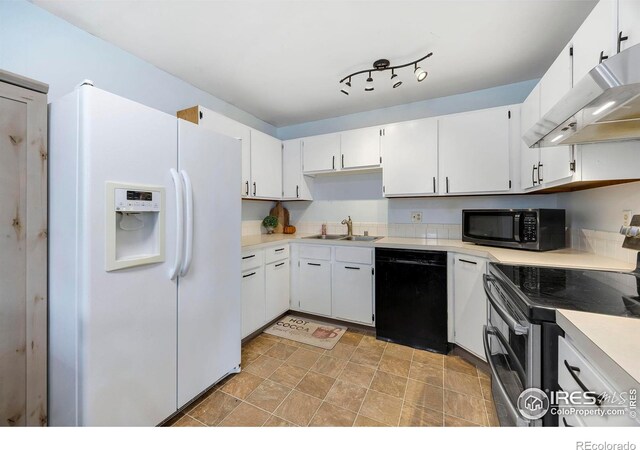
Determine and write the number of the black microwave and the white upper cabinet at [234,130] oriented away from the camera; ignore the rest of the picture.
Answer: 0

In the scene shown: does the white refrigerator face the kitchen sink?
no

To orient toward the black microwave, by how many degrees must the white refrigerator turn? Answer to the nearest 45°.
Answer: approximately 45° to its left

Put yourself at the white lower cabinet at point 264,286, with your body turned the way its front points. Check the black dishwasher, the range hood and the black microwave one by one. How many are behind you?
0

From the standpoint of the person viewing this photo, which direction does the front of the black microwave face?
facing the viewer and to the left of the viewer

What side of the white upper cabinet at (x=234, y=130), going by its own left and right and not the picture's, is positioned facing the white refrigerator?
right

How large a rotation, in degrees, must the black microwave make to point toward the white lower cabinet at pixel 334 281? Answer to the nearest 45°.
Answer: approximately 45° to its right

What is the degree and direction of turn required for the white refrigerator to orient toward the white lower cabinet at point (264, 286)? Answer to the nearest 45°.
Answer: approximately 90° to its left

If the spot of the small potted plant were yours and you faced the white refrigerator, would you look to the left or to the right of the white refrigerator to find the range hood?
left

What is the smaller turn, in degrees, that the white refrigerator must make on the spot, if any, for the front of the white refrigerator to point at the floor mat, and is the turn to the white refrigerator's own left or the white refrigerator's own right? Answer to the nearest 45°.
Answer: approximately 90° to the white refrigerator's own left

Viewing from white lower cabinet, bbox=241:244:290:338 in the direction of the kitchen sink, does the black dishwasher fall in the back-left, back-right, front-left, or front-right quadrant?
front-right

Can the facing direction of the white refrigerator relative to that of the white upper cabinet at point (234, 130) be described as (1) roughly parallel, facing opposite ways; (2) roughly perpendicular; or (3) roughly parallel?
roughly parallel

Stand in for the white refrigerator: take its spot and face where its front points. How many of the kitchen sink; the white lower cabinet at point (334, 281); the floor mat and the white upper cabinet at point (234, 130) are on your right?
0

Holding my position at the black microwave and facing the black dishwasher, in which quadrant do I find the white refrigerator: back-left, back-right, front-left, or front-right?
front-left

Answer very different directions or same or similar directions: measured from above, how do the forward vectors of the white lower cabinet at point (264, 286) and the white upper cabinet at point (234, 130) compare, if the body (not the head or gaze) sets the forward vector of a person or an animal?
same or similar directions

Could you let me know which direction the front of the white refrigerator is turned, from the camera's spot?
facing the viewer and to the right of the viewer

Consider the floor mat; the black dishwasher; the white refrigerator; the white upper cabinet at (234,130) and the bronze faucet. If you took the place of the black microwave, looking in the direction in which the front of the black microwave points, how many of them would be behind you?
0

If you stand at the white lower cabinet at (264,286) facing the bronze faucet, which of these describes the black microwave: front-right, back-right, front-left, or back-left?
front-right
